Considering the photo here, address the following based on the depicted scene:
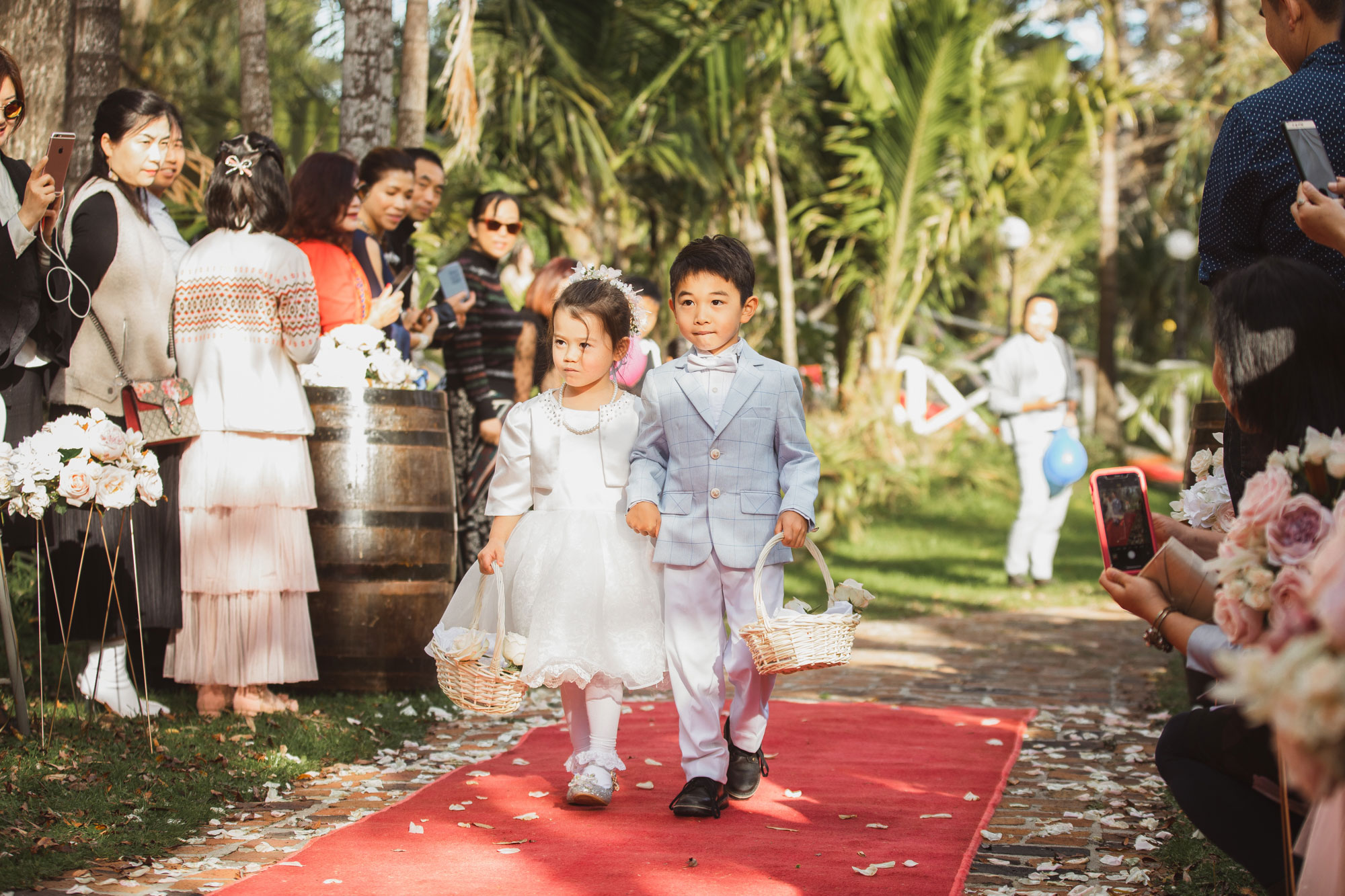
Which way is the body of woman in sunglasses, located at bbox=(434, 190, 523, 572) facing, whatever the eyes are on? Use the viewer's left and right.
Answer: facing the viewer and to the right of the viewer

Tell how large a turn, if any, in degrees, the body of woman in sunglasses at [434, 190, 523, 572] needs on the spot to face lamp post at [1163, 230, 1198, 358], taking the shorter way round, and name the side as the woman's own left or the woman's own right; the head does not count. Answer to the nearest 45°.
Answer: approximately 90° to the woman's own left

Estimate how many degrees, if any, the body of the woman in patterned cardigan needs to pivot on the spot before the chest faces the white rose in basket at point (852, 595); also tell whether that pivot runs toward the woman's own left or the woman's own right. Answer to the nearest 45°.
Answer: approximately 90° to the woman's own right

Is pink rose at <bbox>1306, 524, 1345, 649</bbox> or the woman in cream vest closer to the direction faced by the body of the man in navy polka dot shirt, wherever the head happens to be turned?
the woman in cream vest

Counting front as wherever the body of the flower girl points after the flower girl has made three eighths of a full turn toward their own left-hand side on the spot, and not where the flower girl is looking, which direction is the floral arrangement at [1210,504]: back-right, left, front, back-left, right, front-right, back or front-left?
right

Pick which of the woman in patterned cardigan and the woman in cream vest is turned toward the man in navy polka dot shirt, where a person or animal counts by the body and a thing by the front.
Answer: the woman in cream vest

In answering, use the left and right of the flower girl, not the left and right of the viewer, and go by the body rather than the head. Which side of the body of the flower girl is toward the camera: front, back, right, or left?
front

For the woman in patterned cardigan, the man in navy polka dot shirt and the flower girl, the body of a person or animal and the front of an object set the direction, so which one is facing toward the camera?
the flower girl

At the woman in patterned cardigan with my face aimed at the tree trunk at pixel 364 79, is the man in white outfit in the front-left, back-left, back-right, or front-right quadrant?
front-right

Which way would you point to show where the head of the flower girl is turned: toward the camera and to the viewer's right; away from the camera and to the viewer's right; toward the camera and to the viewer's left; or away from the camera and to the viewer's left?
toward the camera and to the viewer's left

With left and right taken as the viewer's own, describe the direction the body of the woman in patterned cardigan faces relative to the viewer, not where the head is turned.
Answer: facing away from the viewer and to the right of the viewer

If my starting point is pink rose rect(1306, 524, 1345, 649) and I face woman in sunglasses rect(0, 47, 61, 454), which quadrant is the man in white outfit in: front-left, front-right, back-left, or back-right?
front-right

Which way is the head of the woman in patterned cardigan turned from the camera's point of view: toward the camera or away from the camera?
away from the camera

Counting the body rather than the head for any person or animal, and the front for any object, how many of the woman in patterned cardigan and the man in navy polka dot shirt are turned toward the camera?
0
